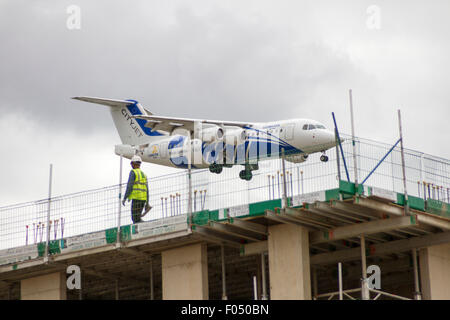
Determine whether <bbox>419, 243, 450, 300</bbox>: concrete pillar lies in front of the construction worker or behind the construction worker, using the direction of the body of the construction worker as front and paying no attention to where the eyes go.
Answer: behind

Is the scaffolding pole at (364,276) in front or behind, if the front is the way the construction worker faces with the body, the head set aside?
behind
